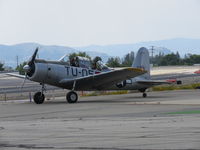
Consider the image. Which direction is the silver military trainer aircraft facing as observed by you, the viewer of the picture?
facing the viewer and to the left of the viewer
